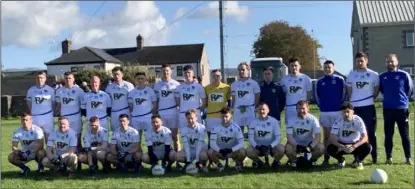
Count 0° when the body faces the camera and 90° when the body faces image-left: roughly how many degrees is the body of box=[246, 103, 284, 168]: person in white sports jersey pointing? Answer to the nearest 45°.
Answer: approximately 0°

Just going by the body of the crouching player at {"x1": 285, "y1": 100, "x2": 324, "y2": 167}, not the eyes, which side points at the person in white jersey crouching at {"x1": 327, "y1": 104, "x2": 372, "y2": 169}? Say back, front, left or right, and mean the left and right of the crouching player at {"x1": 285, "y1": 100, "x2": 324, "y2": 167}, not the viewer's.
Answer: left

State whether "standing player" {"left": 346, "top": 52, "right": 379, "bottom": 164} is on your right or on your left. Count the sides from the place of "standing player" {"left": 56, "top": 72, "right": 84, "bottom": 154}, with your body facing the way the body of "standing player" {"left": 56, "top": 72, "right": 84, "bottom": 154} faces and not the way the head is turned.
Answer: on your left

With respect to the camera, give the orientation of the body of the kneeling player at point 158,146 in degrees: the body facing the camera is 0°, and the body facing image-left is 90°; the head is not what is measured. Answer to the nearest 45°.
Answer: approximately 0°

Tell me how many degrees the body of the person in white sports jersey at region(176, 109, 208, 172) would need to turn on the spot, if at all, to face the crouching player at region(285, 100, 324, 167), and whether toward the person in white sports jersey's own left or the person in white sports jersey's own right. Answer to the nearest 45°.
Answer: approximately 90° to the person in white sports jersey's own left

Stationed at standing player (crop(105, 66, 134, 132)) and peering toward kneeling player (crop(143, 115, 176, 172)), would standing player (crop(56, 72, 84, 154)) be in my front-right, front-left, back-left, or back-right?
back-right

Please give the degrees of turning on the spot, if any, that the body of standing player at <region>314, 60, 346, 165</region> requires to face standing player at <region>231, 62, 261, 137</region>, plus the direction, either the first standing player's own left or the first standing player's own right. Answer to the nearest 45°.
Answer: approximately 90° to the first standing player's own right
